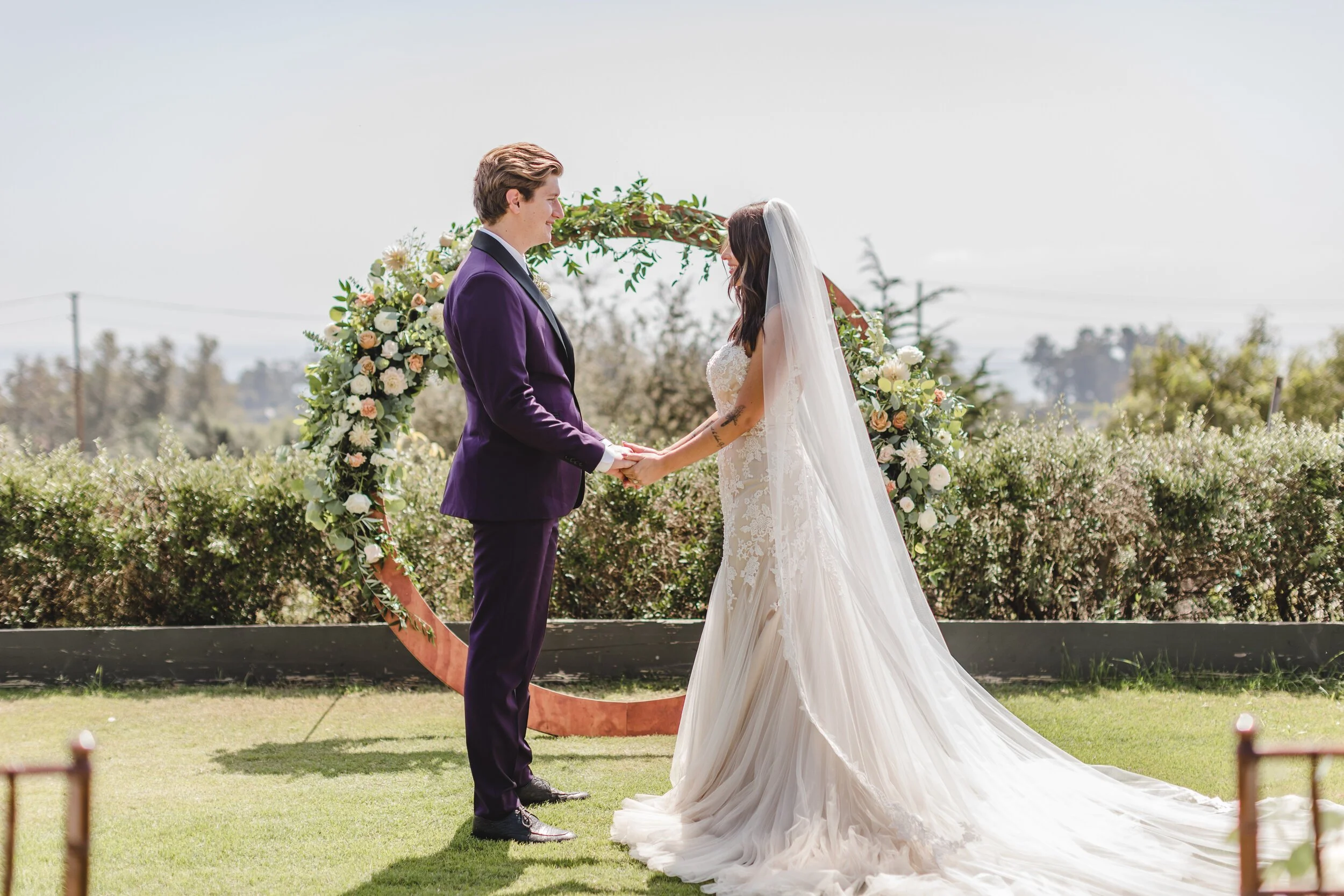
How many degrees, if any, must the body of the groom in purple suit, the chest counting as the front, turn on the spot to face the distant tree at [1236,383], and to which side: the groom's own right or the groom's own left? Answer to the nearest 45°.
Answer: approximately 45° to the groom's own left

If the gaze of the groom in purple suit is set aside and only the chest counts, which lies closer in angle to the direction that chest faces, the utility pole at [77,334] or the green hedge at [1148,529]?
the green hedge

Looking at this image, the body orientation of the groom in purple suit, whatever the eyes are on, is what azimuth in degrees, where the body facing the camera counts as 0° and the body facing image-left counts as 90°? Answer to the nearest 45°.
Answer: approximately 270°

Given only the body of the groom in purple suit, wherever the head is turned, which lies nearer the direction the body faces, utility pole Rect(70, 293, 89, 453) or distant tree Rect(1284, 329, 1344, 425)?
the distant tree

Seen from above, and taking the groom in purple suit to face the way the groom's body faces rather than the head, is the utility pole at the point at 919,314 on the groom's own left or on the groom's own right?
on the groom's own left

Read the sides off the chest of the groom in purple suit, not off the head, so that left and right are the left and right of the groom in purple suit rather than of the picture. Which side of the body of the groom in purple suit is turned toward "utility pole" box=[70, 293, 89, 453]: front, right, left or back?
left

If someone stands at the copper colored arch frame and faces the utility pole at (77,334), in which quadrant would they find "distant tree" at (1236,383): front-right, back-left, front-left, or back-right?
front-right

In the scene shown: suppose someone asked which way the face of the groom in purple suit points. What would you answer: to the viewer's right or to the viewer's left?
to the viewer's right

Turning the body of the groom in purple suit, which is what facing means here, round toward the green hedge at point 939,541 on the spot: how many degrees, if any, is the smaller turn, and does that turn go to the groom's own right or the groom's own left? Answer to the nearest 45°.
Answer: approximately 45° to the groom's own left

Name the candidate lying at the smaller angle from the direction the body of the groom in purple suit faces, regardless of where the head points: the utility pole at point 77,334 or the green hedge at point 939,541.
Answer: the green hedge

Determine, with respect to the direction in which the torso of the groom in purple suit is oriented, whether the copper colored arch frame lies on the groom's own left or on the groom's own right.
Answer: on the groom's own left
